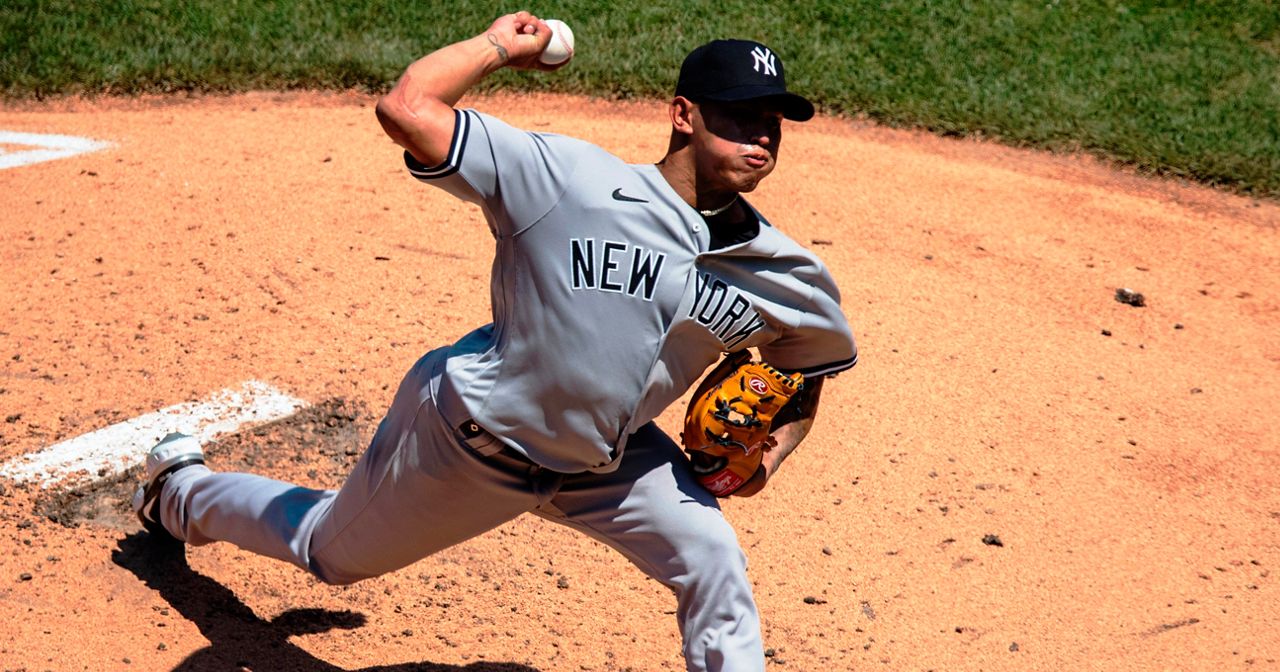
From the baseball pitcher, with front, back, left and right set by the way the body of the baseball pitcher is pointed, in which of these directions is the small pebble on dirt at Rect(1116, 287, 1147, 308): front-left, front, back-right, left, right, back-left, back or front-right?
left

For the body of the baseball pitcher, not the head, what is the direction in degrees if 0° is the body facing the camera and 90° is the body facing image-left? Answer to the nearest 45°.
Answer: approximately 315°
